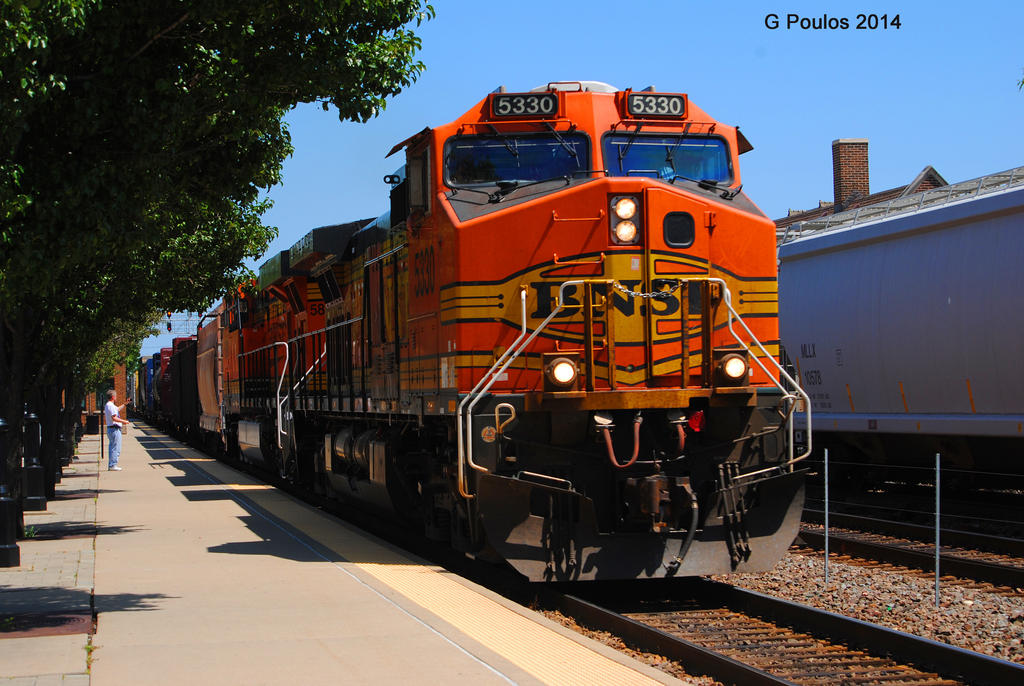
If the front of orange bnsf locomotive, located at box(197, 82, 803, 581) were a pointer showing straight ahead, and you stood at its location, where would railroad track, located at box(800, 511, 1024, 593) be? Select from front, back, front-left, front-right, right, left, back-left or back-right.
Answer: left

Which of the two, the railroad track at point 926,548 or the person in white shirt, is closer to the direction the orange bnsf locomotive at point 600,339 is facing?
the railroad track

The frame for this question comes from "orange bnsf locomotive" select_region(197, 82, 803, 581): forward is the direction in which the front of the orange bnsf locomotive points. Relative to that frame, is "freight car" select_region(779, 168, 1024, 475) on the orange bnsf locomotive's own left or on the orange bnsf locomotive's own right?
on the orange bnsf locomotive's own left

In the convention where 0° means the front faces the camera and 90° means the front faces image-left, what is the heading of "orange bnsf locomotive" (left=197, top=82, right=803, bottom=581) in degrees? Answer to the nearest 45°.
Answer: approximately 315°

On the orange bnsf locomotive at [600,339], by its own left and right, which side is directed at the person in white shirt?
back

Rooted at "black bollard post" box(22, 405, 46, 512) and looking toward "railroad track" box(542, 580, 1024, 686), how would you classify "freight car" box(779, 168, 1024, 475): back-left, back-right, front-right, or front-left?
front-left

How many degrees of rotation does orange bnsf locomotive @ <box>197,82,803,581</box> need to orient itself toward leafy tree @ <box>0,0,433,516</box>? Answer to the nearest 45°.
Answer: approximately 135° to its right

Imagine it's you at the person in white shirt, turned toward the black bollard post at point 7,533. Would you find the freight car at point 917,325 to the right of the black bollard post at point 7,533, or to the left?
left
